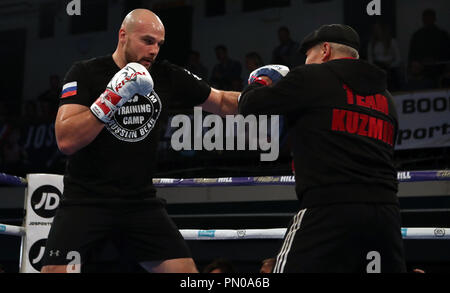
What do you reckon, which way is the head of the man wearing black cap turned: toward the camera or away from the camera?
away from the camera

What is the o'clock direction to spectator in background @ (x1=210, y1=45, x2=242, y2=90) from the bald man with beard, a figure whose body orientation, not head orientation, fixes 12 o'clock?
The spectator in background is roughly at 8 o'clock from the bald man with beard.

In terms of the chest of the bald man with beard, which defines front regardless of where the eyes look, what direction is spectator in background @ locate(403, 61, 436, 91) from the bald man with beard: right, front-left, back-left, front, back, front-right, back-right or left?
left

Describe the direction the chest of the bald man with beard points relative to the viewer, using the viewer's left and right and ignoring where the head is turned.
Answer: facing the viewer and to the right of the viewer

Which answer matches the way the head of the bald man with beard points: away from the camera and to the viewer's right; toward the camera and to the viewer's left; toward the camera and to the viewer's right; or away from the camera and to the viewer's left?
toward the camera and to the viewer's right

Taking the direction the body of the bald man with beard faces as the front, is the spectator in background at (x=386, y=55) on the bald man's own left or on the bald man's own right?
on the bald man's own left

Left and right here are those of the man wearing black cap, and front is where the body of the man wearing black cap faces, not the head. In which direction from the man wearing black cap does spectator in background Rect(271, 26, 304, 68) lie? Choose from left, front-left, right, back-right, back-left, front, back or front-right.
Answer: front-right

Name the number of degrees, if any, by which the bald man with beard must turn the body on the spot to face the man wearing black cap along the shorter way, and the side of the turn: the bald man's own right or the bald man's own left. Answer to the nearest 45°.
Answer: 0° — they already face them

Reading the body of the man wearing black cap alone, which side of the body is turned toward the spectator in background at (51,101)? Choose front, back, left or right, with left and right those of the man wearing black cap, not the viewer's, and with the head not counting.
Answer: front

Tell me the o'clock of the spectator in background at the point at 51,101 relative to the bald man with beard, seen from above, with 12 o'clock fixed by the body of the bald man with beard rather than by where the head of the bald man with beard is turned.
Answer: The spectator in background is roughly at 7 o'clock from the bald man with beard.

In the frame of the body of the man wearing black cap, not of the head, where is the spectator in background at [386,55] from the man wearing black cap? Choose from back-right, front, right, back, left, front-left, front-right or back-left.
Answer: front-right

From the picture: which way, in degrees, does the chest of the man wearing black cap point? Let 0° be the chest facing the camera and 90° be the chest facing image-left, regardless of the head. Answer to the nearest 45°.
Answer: approximately 135°

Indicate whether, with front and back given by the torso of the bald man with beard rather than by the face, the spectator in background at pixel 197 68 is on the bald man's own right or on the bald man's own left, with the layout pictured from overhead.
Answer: on the bald man's own left

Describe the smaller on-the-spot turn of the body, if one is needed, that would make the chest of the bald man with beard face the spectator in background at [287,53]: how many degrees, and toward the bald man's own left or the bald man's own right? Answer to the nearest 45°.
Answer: approximately 135° to the bald man's own left

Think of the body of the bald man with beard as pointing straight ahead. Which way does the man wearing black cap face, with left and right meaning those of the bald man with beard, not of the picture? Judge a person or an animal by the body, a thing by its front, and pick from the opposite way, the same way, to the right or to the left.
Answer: the opposite way
